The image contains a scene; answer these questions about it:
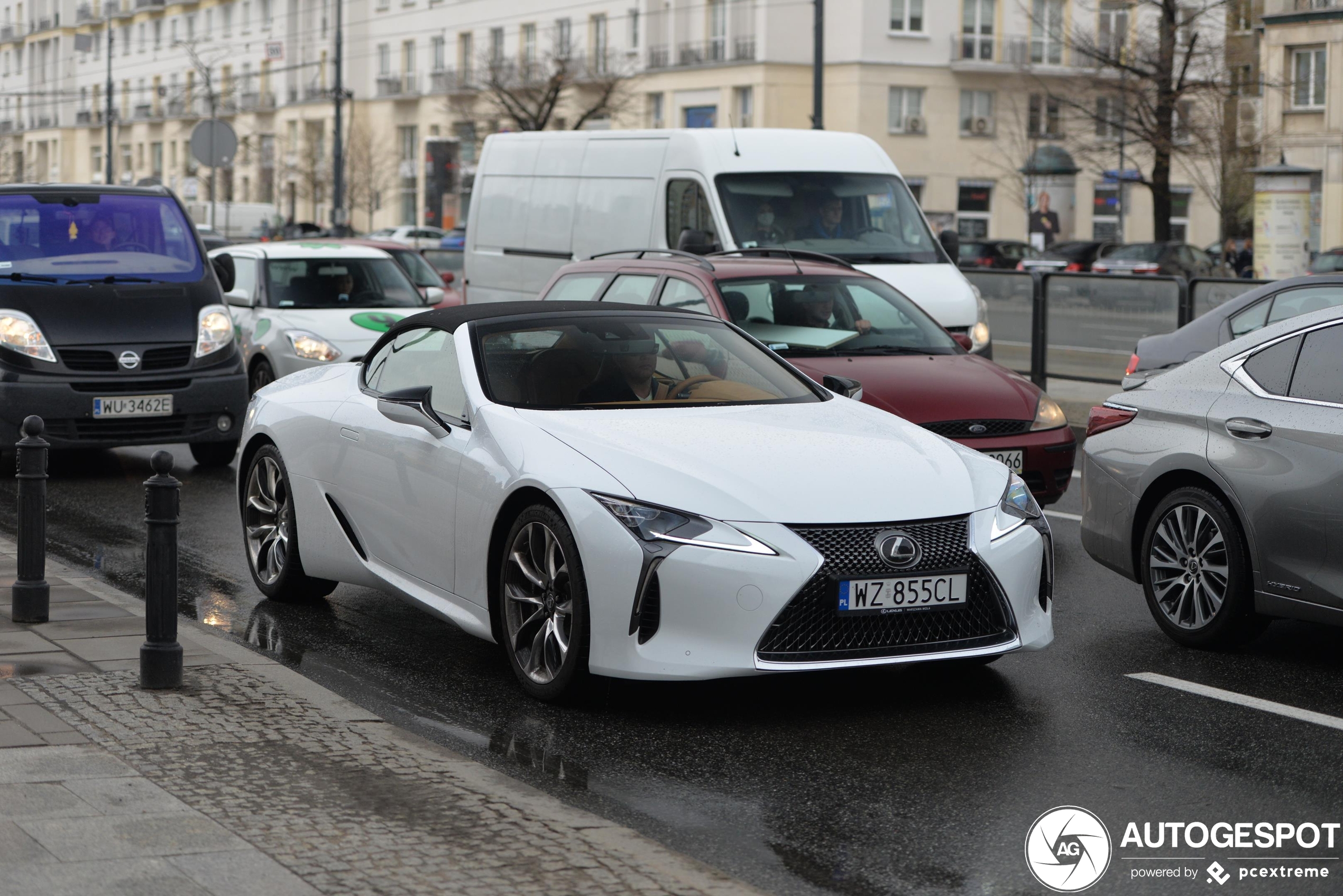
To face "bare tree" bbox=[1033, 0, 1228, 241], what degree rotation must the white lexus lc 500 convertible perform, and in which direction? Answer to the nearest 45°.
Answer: approximately 135° to its left

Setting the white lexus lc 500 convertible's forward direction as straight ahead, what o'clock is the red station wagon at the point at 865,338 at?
The red station wagon is roughly at 8 o'clock from the white lexus lc 500 convertible.

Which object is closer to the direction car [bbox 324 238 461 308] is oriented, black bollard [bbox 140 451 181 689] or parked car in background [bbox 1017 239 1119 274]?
the black bollard

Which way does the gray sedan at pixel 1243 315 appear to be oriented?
to the viewer's right

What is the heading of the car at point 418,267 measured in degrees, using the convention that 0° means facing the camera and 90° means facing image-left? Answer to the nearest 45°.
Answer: approximately 315°

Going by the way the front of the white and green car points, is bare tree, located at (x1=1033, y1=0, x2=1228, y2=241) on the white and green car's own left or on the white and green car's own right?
on the white and green car's own left

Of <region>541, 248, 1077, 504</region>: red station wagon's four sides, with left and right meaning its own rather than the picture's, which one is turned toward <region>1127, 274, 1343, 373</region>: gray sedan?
left

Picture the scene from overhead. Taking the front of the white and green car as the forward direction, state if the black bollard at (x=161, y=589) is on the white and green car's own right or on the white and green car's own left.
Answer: on the white and green car's own right
